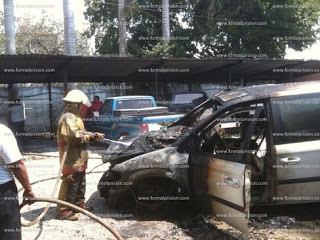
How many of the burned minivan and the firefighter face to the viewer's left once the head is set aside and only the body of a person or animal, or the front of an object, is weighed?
1

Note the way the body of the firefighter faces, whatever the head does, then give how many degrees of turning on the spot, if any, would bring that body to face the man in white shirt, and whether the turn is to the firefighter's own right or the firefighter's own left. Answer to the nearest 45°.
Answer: approximately 90° to the firefighter's own right

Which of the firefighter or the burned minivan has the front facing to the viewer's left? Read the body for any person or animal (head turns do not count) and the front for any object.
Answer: the burned minivan

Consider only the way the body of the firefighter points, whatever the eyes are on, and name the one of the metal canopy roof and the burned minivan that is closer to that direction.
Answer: the burned minivan

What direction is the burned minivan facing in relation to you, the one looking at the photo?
facing to the left of the viewer

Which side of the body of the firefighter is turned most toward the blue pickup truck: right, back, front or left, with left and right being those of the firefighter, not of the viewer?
left

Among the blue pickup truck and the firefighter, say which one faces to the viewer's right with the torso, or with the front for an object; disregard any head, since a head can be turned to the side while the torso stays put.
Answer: the firefighter

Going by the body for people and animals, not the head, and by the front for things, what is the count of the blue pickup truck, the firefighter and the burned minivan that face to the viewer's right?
1

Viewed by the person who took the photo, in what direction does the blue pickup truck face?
facing away from the viewer and to the left of the viewer

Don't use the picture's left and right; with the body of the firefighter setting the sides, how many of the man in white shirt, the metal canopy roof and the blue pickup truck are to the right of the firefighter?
1

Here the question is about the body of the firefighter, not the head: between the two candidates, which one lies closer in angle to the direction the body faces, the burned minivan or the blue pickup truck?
the burned minivan

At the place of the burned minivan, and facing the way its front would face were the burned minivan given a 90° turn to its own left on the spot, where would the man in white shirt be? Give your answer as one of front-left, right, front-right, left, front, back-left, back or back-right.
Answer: front-right

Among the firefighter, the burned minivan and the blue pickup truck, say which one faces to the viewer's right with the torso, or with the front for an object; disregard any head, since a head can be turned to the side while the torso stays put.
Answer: the firefighter

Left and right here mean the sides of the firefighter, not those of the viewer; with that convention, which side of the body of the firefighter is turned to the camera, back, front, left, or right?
right

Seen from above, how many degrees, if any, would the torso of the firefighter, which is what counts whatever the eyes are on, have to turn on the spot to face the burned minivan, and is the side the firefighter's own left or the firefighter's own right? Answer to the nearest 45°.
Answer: approximately 45° to the firefighter's own right

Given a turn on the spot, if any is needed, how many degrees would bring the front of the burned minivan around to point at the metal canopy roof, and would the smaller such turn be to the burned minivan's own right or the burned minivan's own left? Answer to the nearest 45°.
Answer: approximately 90° to the burned minivan's own right
